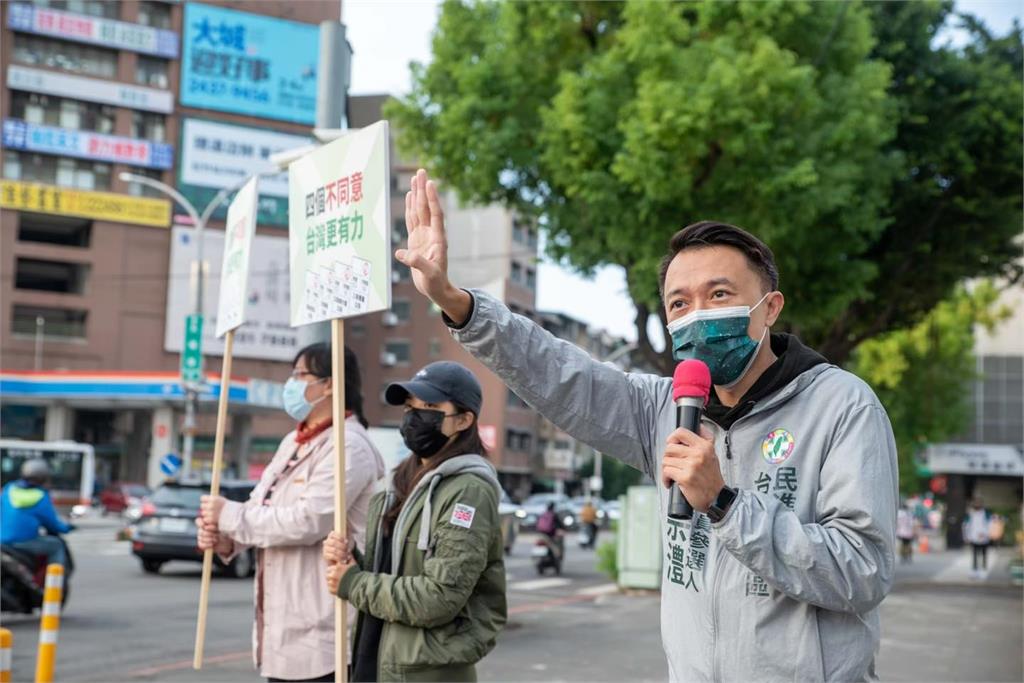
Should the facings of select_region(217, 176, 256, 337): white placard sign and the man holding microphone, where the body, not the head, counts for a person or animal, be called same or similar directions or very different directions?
same or similar directions

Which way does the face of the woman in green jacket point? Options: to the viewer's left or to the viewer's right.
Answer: to the viewer's left

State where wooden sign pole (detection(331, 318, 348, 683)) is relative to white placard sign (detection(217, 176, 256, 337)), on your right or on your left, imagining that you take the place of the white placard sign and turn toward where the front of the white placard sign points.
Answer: on your left

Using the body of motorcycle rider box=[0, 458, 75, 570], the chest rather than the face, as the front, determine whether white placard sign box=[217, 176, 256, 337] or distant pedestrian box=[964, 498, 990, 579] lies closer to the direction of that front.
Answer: the distant pedestrian

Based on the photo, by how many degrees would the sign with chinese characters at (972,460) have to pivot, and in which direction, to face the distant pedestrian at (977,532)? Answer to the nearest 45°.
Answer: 0° — it already faces them

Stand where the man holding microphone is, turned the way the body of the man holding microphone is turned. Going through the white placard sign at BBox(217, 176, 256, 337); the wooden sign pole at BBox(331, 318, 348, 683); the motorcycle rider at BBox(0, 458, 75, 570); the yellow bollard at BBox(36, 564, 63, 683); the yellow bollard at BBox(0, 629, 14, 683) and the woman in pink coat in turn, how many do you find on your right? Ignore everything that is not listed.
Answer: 6

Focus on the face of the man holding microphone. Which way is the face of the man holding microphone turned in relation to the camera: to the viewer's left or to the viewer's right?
to the viewer's left

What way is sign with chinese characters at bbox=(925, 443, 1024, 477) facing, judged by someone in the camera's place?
facing the viewer

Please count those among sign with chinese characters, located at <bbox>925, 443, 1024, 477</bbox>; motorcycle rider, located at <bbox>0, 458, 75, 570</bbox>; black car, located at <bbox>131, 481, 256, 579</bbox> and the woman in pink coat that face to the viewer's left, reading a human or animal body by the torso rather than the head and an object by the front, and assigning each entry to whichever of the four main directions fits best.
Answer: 1

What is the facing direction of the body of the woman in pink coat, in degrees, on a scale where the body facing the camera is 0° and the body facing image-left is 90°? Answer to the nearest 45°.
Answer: approximately 90°

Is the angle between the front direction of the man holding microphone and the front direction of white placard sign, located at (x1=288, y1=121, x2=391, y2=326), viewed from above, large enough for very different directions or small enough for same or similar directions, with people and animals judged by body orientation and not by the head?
same or similar directions

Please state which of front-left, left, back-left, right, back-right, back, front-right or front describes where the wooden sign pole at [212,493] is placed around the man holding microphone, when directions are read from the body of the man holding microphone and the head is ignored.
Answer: right

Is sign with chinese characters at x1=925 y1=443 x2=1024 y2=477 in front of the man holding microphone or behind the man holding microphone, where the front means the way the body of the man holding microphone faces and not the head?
behind

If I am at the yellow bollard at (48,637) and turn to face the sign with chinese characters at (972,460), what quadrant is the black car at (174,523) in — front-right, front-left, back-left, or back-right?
front-left

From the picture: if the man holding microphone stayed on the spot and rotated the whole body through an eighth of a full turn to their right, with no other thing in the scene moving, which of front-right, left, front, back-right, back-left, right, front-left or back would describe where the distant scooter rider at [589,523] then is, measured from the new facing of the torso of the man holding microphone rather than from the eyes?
right

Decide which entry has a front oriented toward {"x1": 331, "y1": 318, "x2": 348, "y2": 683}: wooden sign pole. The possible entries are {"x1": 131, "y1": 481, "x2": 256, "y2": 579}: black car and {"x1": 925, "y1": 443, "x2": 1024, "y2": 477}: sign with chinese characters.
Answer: the sign with chinese characters

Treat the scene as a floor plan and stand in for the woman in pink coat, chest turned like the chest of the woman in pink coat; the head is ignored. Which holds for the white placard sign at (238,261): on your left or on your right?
on your right
